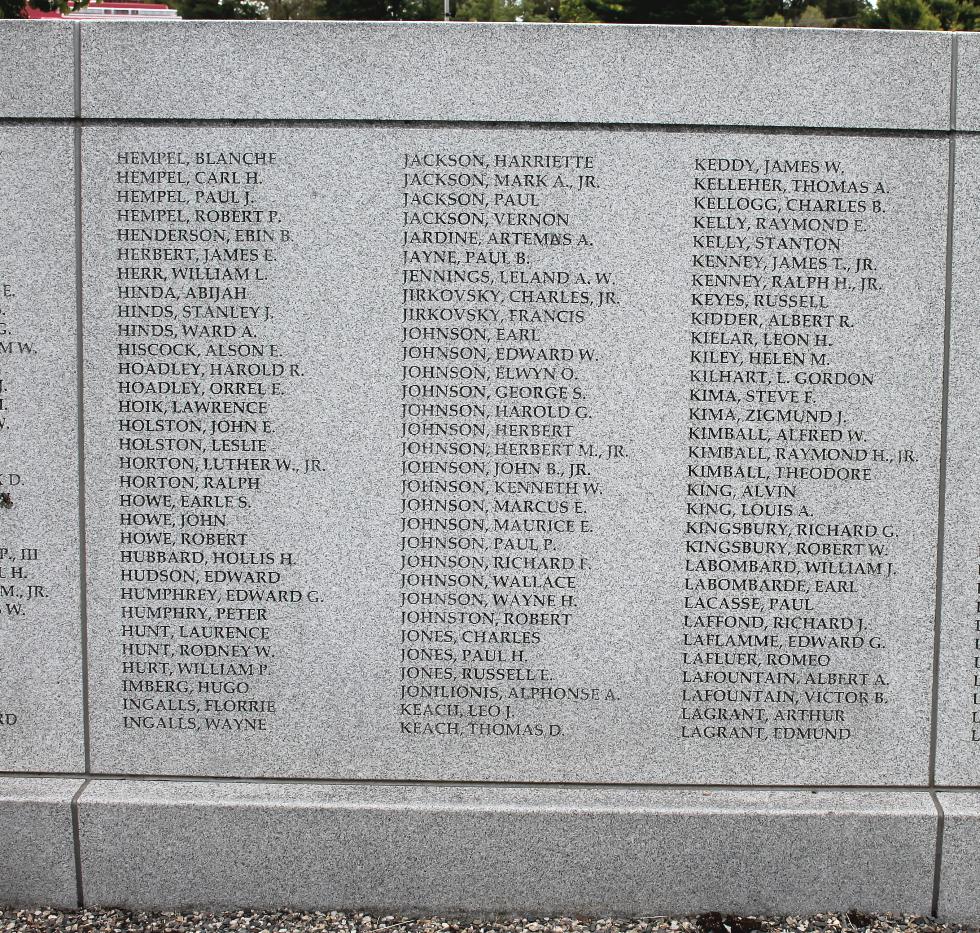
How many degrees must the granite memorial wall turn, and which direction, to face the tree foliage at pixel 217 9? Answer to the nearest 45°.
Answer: approximately 180°

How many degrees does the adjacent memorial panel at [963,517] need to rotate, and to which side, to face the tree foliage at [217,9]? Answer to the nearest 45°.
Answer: approximately 135° to its right

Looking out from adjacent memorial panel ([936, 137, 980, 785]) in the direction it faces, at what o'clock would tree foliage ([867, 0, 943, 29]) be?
The tree foliage is roughly at 6 o'clock from the adjacent memorial panel.

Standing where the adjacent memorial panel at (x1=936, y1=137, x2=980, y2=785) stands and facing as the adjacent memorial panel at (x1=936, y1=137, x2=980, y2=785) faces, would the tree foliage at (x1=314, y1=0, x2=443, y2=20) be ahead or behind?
behind

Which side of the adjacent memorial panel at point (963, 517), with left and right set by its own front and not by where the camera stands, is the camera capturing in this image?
front

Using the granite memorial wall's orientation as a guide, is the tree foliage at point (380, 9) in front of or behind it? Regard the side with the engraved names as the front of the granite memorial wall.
behind

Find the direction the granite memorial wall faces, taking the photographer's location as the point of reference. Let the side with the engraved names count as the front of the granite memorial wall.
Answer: facing the viewer
